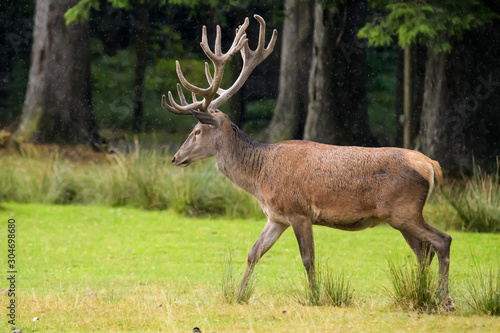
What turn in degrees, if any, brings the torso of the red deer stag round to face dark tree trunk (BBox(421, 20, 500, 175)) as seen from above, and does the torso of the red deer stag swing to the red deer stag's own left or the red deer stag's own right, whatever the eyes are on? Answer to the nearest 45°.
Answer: approximately 90° to the red deer stag's own right

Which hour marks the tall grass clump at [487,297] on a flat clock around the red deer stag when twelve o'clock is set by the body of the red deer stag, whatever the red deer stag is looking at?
The tall grass clump is roughly at 7 o'clock from the red deer stag.

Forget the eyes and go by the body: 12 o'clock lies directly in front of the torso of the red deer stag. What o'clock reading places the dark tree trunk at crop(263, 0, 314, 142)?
The dark tree trunk is roughly at 3 o'clock from the red deer stag.

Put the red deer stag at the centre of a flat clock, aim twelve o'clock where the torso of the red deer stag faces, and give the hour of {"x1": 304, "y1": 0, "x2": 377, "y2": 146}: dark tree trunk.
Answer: The dark tree trunk is roughly at 3 o'clock from the red deer stag.

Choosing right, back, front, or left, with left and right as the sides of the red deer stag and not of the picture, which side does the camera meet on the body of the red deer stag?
left

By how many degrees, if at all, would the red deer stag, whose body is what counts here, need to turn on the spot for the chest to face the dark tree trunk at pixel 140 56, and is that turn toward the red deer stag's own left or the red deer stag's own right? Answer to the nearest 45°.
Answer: approximately 90° to the red deer stag's own right

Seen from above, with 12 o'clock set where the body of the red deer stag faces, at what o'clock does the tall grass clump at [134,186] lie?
The tall grass clump is roughly at 2 o'clock from the red deer stag.

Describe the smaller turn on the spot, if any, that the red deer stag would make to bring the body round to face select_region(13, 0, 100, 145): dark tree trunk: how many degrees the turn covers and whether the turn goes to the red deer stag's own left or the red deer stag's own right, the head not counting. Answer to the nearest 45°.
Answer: approximately 45° to the red deer stag's own right
